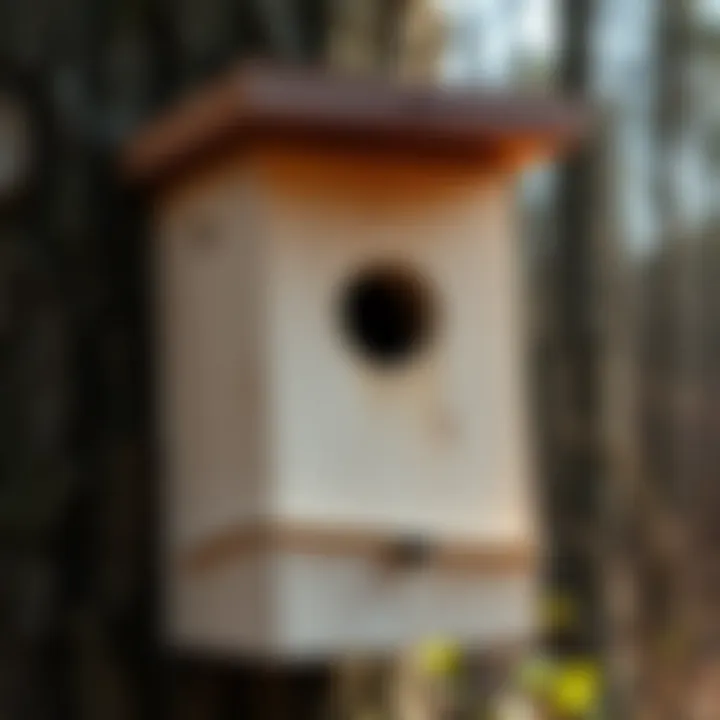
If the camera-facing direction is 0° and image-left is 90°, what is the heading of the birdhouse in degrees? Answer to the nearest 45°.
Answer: approximately 315°
